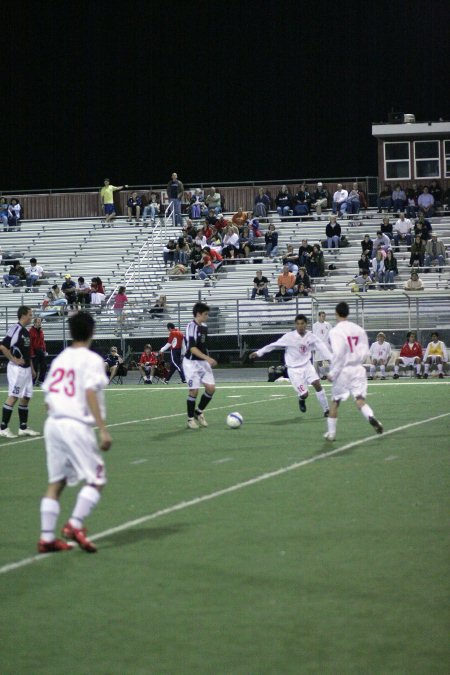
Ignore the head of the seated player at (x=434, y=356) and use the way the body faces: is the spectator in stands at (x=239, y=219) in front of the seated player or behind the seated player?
behind

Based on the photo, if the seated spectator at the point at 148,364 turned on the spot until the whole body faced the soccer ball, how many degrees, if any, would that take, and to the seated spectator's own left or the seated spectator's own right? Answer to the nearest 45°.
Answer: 0° — they already face it

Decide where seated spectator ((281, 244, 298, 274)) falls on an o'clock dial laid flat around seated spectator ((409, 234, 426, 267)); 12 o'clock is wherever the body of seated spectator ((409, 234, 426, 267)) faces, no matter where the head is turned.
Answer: seated spectator ((281, 244, 298, 274)) is roughly at 3 o'clock from seated spectator ((409, 234, 426, 267)).

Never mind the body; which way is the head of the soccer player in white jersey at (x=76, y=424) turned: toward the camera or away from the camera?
away from the camera

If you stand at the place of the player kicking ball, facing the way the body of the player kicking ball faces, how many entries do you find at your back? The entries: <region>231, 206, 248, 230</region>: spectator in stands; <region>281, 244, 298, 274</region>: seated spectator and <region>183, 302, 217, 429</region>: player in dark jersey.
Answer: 2

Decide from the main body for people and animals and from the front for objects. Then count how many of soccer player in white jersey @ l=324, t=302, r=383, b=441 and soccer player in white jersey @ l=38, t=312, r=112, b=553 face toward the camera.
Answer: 0

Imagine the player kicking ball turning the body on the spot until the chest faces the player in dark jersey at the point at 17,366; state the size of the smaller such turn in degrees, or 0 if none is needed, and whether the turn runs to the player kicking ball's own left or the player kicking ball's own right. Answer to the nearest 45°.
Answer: approximately 45° to the player kicking ball's own right

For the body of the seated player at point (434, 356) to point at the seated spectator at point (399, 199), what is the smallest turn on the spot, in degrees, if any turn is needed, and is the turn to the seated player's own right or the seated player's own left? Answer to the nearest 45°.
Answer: approximately 180°
